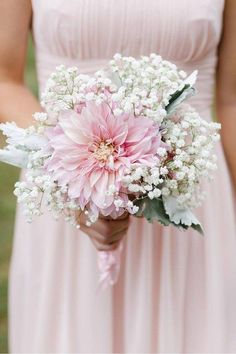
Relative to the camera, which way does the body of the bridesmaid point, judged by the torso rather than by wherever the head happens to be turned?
toward the camera
